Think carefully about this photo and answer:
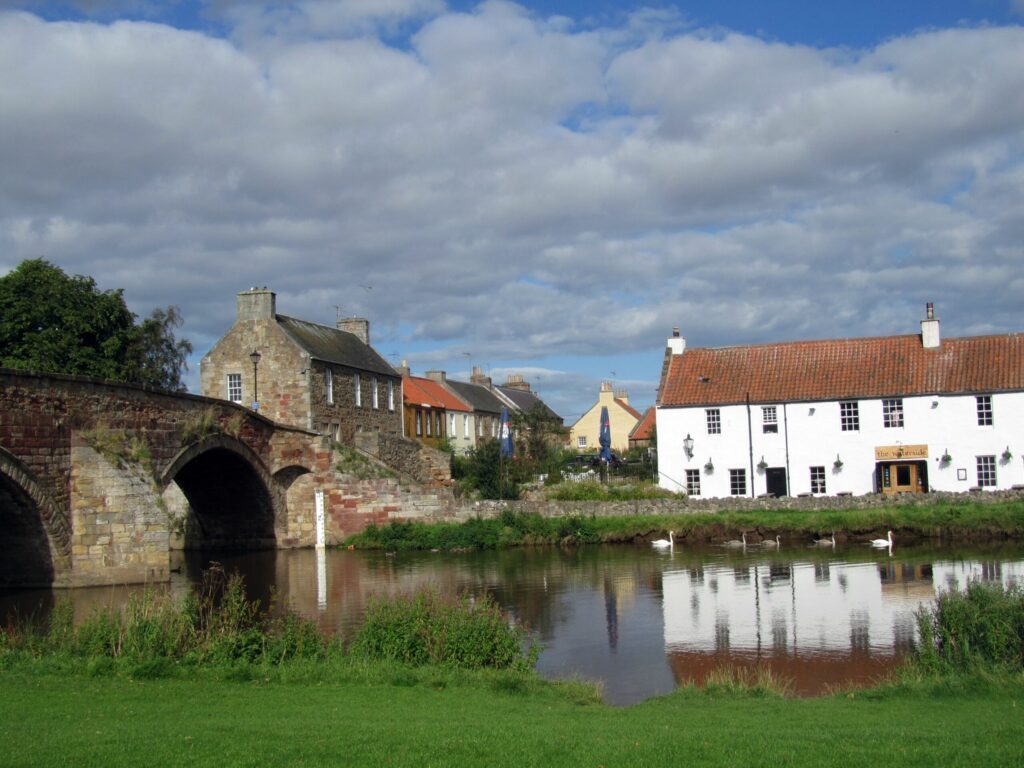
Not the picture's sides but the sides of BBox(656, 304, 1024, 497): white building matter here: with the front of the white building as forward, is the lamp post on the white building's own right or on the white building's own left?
on the white building's own right

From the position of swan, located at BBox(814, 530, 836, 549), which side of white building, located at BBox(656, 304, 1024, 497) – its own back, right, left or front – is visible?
front

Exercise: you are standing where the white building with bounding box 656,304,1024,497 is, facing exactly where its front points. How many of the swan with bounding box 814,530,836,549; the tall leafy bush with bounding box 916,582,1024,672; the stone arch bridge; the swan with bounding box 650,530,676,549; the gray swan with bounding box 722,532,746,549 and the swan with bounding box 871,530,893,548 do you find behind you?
0

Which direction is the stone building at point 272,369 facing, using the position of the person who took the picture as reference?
facing the viewer and to the right of the viewer

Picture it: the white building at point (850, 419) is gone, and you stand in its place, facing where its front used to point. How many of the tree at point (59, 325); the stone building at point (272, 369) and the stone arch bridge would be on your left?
0

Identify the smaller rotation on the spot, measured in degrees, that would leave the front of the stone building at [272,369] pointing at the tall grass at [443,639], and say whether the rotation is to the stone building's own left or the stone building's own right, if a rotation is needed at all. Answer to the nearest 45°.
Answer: approximately 45° to the stone building's own right

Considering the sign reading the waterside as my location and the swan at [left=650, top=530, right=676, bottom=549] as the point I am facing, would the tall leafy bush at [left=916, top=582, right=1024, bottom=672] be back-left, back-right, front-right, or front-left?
front-left

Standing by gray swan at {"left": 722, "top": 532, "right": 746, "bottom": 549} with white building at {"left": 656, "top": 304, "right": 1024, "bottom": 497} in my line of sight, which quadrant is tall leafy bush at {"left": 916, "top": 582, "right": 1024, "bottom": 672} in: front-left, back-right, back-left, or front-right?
back-right

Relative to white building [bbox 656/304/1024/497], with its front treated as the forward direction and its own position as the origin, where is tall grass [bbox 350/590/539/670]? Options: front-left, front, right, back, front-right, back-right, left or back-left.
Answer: front

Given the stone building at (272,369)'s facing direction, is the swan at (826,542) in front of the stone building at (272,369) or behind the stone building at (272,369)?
in front

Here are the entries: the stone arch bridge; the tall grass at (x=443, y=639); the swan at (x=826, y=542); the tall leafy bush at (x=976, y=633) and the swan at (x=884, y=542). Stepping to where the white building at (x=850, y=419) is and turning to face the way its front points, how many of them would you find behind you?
0

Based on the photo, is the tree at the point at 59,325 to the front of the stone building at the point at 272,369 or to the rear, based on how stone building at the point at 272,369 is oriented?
to the rear

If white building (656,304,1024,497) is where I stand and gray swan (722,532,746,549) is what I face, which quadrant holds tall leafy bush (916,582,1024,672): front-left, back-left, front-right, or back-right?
front-left

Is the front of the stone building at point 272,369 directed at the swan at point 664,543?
yes

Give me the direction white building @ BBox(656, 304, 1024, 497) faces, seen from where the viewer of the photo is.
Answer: facing the viewer

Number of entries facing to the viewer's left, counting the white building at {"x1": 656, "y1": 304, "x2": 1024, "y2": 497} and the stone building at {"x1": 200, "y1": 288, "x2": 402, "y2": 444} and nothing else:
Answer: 0

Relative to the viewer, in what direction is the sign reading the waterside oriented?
toward the camera

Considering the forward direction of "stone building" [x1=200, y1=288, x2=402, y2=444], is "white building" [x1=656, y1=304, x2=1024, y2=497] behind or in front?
in front
